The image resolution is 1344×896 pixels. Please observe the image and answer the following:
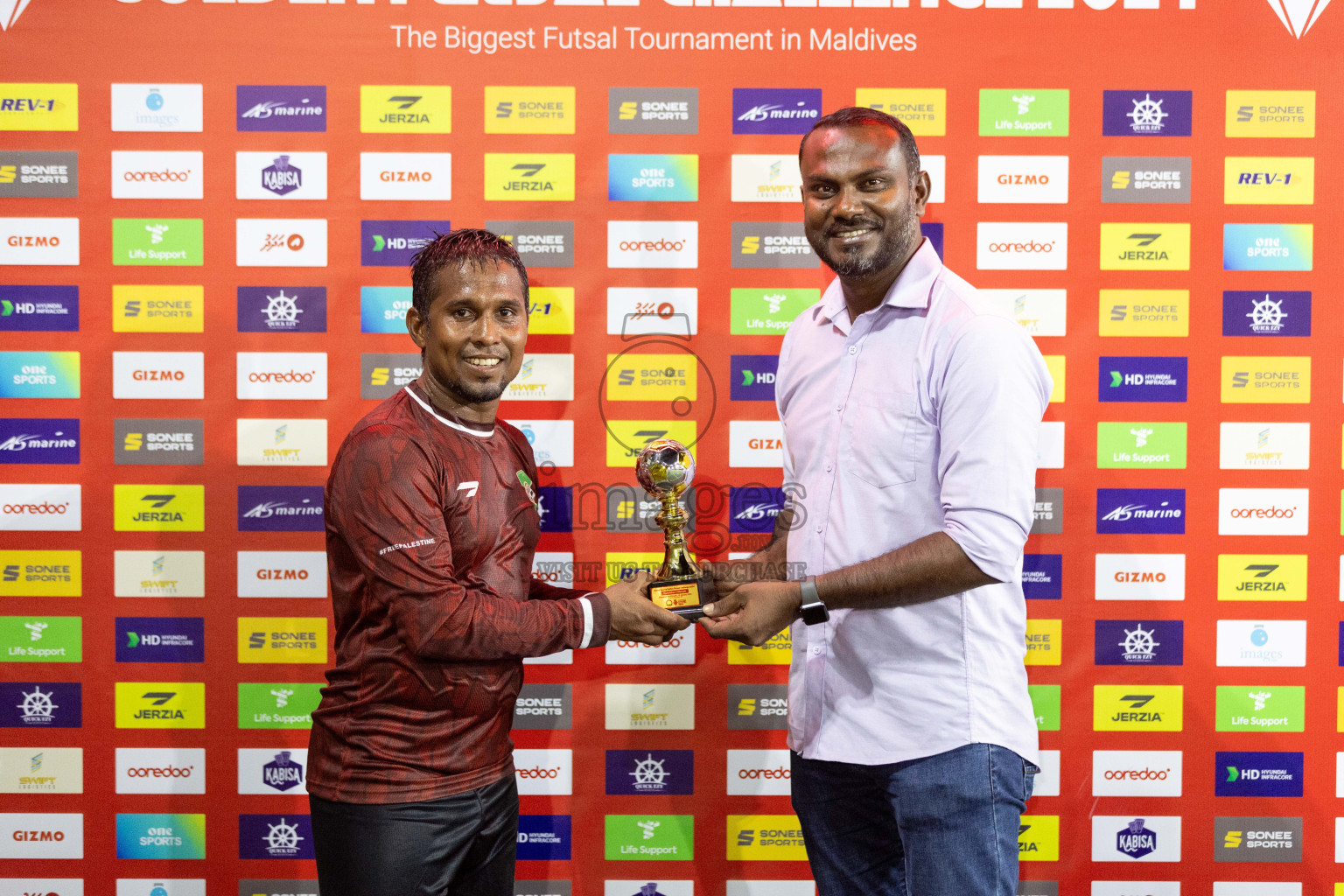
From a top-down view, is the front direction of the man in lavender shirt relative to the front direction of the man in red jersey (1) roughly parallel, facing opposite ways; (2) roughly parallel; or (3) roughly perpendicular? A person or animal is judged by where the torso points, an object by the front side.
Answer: roughly perpendicular

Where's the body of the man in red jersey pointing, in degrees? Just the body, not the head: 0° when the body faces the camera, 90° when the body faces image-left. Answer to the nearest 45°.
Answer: approximately 315°

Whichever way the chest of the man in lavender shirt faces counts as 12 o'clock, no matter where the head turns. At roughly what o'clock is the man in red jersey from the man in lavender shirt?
The man in red jersey is roughly at 1 o'clock from the man in lavender shirt.

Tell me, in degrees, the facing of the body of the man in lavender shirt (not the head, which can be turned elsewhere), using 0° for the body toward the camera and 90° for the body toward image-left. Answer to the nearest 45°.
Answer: approximately 45°

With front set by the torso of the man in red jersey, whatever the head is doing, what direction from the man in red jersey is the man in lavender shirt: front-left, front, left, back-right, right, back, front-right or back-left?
front-left
